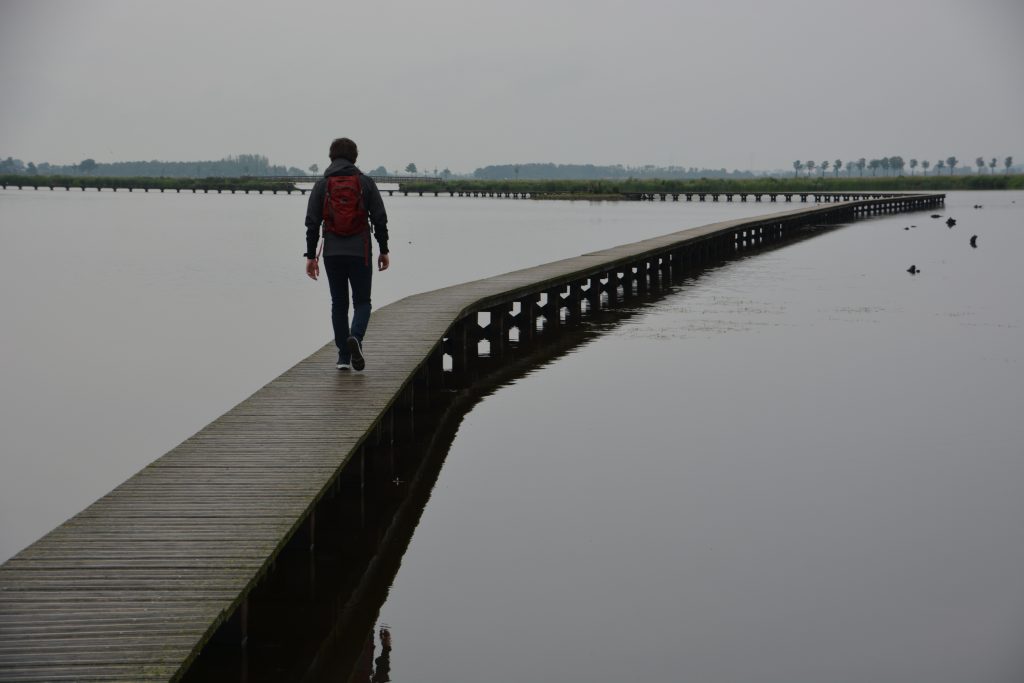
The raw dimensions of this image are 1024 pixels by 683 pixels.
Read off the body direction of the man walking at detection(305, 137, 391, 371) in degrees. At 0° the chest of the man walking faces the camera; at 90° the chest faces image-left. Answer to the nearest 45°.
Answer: approximately 180°

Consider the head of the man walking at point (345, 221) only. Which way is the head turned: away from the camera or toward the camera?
away from the camera
